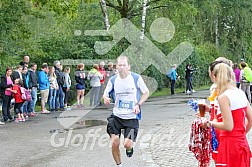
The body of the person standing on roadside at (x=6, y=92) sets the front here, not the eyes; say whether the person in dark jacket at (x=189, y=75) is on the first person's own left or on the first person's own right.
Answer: on the first person's own left

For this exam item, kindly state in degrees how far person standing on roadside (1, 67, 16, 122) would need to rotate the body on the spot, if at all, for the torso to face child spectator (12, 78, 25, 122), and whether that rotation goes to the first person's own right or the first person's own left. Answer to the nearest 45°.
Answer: approximately 45° to the first person's own left

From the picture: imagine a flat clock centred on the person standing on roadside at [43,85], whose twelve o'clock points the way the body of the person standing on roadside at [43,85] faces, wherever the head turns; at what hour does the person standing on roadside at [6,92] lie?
the person standing on roadside at [6,92] is roughly at 4 o'clock from the person standing on roadside at [43,85].

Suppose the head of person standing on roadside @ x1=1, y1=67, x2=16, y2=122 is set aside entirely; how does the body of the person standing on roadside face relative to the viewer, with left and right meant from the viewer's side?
facing the viewer and to the right of the viewer

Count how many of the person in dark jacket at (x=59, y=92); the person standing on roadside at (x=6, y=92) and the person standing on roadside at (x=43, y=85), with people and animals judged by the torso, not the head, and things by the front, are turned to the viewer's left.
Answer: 0

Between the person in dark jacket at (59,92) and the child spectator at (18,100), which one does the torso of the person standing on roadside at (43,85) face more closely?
the person in dark jacket

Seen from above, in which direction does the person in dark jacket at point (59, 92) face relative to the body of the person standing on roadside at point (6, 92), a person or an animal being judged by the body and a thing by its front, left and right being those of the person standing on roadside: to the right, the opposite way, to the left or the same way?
the same way

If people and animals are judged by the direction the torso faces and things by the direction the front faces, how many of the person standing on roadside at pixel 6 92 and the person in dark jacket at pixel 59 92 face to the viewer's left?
0

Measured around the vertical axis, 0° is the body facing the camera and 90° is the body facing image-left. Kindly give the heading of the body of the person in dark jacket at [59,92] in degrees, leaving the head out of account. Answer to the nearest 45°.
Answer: approximately 315°

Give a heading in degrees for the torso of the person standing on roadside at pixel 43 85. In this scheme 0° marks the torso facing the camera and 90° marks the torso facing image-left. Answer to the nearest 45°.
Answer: approximately 270°
